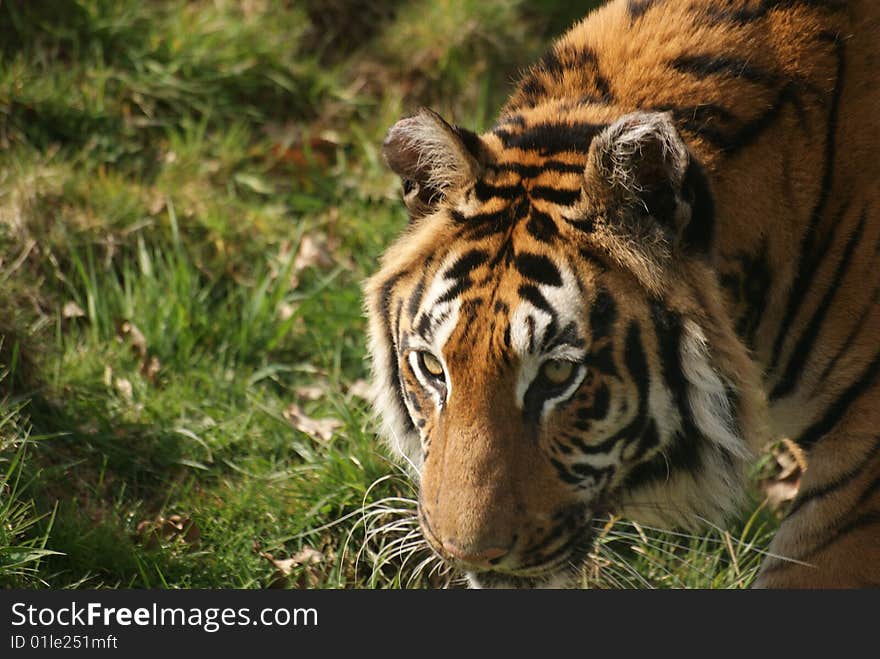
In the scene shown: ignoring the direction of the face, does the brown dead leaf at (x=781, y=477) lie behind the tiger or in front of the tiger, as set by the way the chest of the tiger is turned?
behind

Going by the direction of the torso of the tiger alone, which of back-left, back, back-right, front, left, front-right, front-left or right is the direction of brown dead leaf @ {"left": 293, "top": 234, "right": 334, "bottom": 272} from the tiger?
right

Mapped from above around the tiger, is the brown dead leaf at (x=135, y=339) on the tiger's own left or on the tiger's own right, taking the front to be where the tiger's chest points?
on the tiger's own right

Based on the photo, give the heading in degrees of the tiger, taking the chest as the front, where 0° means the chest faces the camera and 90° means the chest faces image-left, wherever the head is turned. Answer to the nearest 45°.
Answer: approximately 45°

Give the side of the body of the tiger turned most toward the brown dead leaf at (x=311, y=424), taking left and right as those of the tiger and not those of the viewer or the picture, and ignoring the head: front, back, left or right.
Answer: right

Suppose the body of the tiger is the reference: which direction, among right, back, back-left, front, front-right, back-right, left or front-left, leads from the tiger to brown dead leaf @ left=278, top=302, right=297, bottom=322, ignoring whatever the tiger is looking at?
right

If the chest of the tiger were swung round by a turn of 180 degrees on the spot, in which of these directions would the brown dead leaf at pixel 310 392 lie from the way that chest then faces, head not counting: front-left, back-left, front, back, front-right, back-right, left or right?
left

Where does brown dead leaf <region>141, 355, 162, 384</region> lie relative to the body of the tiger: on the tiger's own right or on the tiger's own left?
on the tiger's own right

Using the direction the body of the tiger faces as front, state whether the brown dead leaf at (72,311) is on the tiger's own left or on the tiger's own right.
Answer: on the tiger's own right
